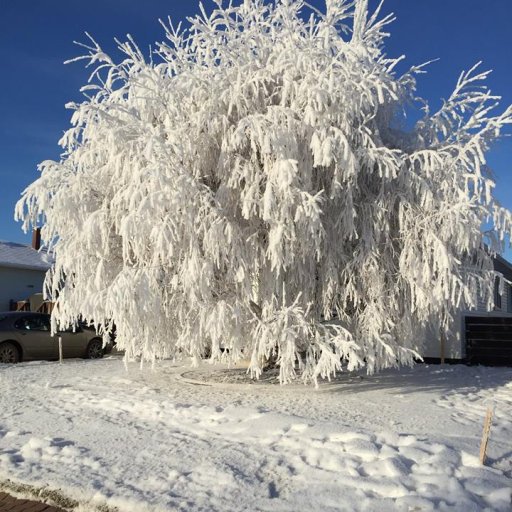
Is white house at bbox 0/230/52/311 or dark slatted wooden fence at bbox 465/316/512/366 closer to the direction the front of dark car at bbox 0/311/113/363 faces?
the dark slatted wooden fence

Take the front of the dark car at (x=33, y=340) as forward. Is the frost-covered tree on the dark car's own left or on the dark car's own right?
on the dark car's own right

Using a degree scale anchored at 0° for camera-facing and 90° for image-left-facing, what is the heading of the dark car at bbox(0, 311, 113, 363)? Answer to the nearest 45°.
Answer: approximately 270°

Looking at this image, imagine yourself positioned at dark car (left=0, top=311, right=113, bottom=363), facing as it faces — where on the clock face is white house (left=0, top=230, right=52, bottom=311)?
The white house is roughly at 9 o'clock from the dark car.

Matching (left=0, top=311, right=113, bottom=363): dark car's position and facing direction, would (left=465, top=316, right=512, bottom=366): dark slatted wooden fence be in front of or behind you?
in front

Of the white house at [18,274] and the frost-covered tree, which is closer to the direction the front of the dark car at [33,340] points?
the frost-covered tree
